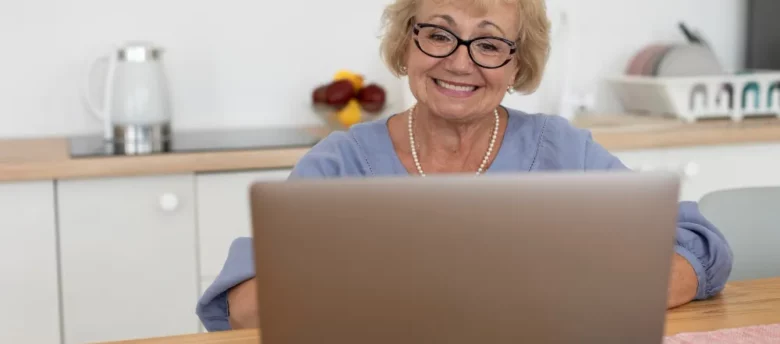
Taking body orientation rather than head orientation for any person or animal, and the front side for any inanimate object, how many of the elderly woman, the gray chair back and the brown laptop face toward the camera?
2

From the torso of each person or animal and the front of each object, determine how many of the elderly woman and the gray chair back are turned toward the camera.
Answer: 2

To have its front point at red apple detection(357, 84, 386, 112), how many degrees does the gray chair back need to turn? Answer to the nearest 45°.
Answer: approximately 135° to its right

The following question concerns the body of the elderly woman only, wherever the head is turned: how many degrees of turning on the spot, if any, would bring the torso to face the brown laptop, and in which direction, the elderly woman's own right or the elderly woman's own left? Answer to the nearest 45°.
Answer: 0° — they already face it

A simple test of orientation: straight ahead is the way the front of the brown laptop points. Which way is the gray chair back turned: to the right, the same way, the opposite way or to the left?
the opposite way

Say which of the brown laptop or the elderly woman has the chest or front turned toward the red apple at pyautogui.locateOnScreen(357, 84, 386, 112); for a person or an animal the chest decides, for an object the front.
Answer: the brown laptop

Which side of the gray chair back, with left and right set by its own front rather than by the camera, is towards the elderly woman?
right

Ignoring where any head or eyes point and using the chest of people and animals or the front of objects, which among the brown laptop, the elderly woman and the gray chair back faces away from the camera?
the brown laptop

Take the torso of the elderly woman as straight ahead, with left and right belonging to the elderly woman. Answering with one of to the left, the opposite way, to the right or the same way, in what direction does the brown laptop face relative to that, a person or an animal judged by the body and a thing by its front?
the opposite way

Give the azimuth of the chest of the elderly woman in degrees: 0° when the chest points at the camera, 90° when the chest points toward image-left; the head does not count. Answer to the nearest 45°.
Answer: approximately 0°

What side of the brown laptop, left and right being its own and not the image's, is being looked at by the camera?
back
